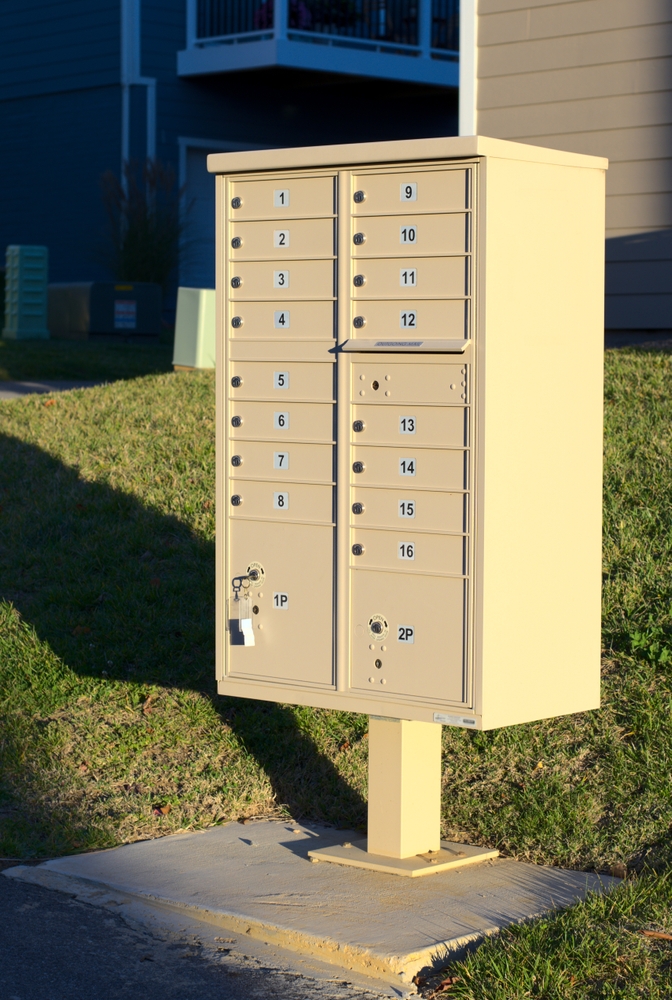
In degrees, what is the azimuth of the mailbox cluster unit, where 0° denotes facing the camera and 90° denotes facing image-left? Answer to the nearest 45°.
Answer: approximately 45°

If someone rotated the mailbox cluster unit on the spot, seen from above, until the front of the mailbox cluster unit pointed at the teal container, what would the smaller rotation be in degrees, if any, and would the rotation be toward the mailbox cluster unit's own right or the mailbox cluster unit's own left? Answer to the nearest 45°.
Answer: approximately 135° to the mailbox cluster unit's own right
